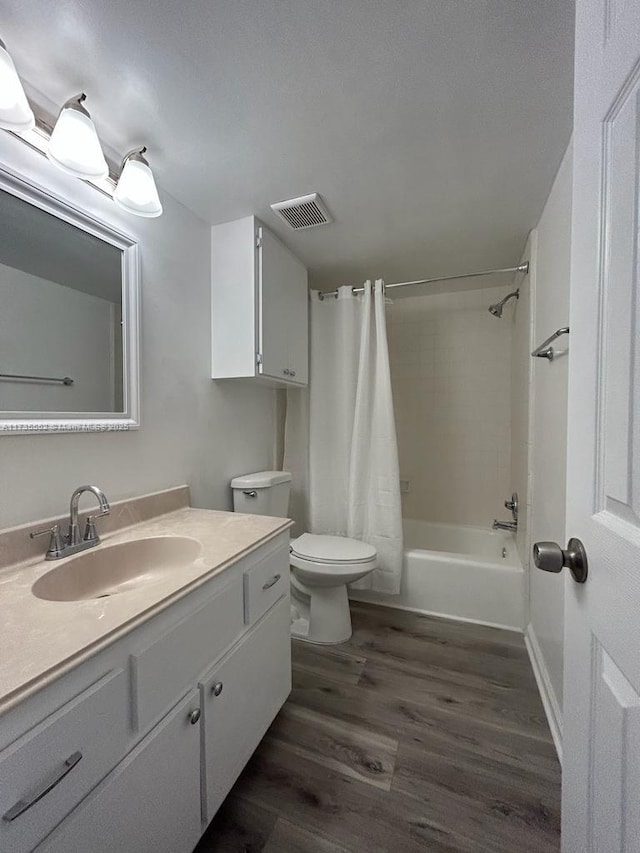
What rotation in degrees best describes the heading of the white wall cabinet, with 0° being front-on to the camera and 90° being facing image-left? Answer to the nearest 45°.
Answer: approximately 315°

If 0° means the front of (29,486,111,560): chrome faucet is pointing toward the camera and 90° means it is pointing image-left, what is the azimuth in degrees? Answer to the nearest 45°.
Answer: approximately 315°

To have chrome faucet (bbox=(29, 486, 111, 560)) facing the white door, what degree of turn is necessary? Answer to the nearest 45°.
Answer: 0° — it already faces it
